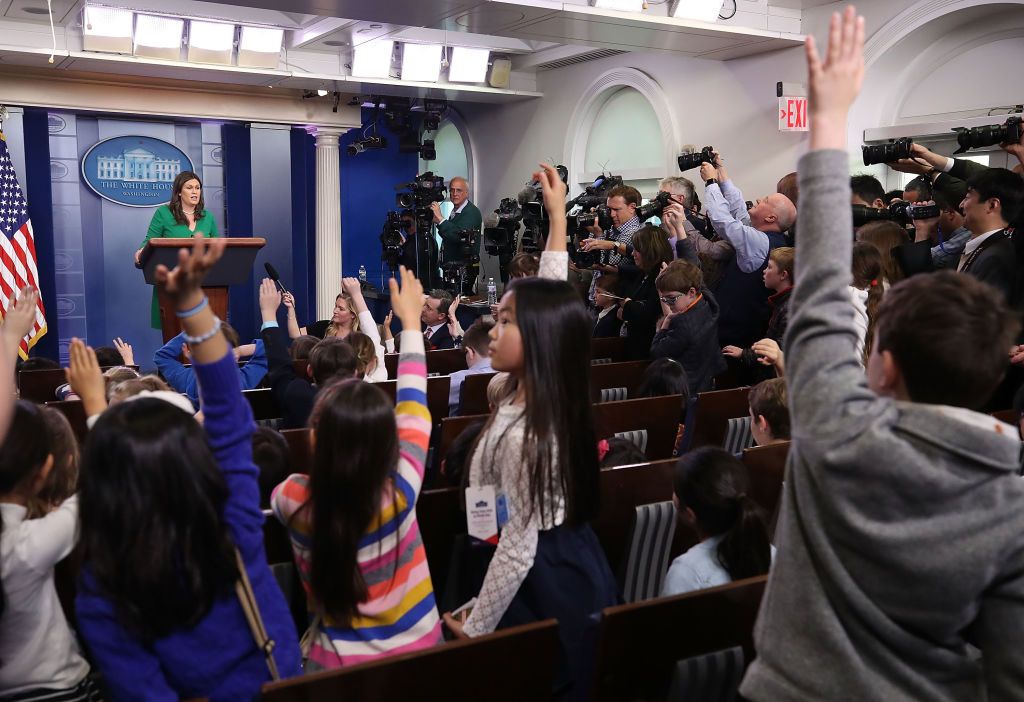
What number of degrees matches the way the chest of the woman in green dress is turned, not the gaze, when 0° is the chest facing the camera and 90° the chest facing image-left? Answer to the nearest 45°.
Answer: approximately 315°

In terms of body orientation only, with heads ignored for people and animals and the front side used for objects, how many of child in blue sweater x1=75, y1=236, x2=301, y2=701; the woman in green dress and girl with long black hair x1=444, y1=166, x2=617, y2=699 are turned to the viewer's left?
1

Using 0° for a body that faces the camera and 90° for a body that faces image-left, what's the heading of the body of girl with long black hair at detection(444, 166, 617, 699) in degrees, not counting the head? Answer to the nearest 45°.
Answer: approximately 90°

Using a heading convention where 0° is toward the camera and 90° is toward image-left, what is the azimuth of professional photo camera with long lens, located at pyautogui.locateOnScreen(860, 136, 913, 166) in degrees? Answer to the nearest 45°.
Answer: approximately 90°

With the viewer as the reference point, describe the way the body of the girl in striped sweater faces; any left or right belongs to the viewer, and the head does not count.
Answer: facing away from the viewer and to the left of the viewer

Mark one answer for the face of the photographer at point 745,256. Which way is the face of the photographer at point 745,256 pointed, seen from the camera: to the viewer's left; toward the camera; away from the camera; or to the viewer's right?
to the viewer's left

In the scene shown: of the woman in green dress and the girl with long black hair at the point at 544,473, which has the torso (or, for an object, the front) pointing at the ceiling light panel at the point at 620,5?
the woman in green dress

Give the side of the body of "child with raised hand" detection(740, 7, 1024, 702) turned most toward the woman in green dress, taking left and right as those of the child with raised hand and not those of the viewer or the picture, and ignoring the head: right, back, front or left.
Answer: front
